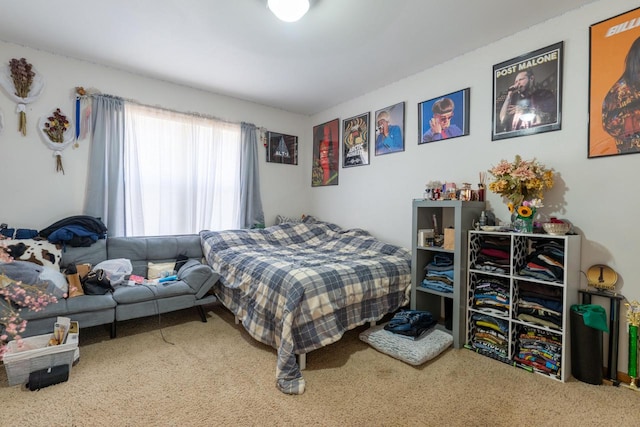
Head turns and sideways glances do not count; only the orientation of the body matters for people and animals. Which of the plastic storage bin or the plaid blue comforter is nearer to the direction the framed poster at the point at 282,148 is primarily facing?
the plaid blue comforter

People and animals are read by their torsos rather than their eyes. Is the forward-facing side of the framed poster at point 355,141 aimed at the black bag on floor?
yes

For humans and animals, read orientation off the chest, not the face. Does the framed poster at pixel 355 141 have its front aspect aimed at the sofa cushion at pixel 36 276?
yes

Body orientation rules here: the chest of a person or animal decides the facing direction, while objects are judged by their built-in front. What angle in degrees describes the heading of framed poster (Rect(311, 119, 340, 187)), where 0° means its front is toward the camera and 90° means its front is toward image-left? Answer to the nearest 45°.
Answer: approximately 45°

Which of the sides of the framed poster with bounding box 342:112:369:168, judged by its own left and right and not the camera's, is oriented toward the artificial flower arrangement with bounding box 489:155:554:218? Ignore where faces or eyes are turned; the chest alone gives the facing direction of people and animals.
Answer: left

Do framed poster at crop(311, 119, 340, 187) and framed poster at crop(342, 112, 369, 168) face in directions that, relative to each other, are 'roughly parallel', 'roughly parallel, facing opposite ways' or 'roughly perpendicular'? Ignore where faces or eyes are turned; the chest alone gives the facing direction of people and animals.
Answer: roughly parallel

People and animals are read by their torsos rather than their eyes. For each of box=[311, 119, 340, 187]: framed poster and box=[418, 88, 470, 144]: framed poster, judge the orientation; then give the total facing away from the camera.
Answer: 0

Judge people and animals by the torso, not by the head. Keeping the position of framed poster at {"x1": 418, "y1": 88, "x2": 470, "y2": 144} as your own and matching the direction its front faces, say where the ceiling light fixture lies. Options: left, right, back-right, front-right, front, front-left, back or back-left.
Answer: front

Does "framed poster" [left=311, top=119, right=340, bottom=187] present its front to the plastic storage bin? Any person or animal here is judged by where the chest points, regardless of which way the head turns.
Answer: yes

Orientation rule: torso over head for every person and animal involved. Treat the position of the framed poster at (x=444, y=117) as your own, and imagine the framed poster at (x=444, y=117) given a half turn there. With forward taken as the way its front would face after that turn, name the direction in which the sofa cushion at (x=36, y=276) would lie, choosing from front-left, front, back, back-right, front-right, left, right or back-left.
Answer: back

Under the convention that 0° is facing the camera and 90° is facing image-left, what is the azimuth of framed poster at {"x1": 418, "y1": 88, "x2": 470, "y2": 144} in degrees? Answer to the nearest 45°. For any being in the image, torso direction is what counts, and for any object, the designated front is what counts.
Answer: approximately 45°

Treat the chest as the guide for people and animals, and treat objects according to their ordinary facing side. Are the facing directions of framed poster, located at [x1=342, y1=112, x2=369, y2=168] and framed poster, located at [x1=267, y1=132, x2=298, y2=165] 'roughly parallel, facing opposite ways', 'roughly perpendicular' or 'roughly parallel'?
roughly perpendicular

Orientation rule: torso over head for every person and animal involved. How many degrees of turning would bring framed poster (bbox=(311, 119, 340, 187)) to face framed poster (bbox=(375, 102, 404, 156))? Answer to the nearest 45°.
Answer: approximately 90° to its left
